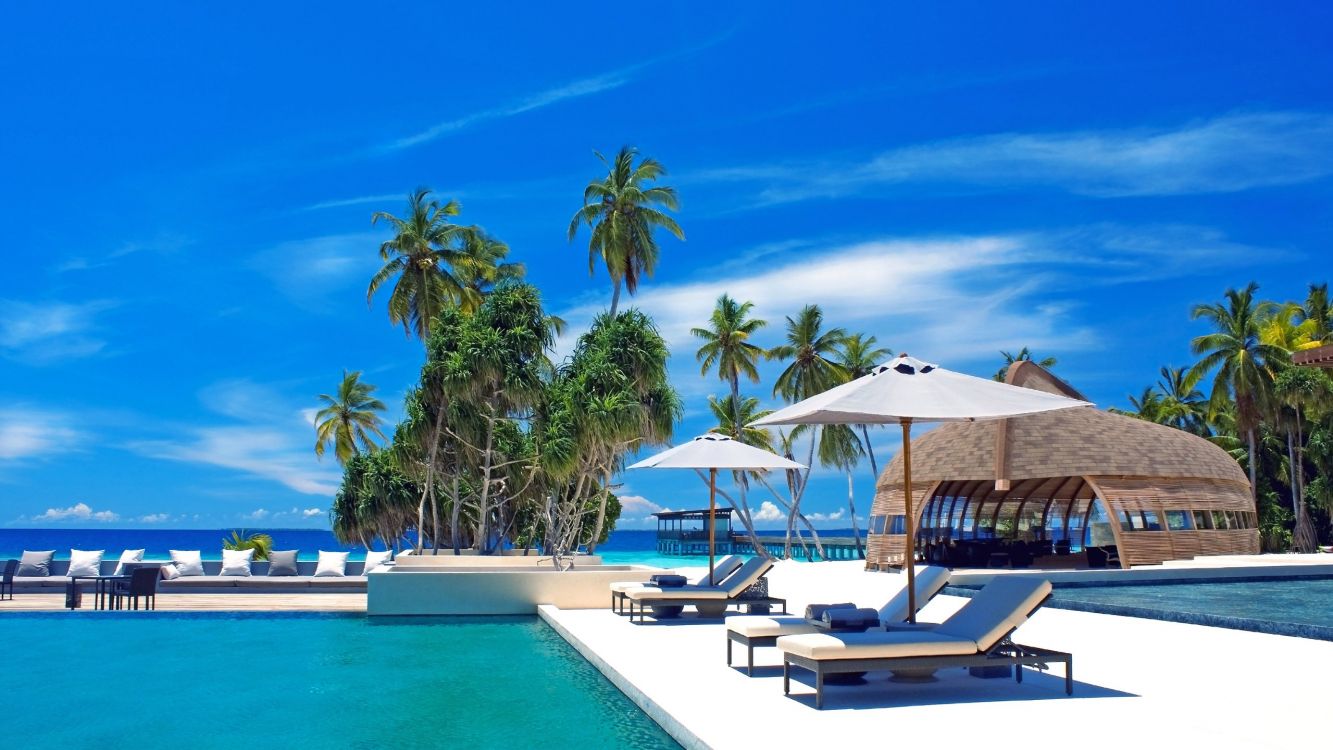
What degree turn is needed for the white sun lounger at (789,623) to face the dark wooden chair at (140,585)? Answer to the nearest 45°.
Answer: approximately 90° to its right

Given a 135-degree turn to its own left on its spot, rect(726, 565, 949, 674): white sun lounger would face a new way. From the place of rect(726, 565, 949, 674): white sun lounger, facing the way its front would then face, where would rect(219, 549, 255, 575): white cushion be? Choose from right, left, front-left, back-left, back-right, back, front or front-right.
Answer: back-left

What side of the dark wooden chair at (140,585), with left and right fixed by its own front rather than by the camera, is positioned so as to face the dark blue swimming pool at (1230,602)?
back

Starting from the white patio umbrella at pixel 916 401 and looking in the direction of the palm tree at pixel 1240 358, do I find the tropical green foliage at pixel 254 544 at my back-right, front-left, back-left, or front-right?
front-left

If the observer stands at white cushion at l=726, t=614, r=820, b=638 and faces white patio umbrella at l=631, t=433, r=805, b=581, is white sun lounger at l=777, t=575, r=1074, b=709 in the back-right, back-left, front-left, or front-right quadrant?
back-right

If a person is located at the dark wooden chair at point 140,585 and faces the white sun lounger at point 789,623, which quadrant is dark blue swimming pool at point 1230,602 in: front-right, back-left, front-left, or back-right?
front-left

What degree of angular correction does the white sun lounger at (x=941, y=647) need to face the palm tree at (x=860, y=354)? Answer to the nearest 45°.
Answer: approximately 135° to its right

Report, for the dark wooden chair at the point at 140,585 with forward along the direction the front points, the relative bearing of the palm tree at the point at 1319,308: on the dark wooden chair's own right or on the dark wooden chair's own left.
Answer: on the dark wooden chair's own right

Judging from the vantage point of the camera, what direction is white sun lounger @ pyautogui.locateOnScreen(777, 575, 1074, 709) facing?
facing the viewer and to the left of the viewer

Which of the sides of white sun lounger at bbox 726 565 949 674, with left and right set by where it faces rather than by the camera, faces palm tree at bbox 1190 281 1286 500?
back

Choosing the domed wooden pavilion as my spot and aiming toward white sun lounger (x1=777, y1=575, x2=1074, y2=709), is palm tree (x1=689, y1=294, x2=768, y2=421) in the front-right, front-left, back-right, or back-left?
back-right

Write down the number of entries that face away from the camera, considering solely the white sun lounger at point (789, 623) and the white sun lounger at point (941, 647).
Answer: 0

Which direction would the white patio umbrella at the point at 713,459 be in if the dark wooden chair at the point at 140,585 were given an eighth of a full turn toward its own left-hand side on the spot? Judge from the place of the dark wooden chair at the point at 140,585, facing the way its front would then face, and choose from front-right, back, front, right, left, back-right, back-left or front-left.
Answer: back-left

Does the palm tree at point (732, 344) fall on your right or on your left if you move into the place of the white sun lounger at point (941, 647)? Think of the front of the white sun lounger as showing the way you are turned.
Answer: on your right

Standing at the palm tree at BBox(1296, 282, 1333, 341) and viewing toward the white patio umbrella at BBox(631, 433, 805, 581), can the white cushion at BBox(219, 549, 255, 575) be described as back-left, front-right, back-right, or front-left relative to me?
front-right
